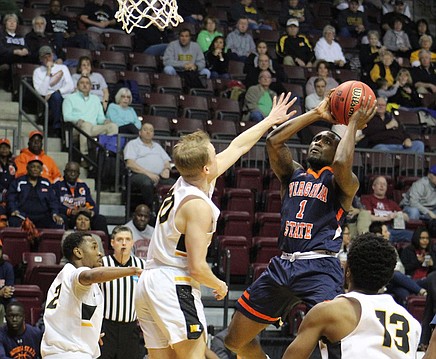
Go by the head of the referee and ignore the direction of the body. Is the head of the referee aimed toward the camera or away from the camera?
toward the camera

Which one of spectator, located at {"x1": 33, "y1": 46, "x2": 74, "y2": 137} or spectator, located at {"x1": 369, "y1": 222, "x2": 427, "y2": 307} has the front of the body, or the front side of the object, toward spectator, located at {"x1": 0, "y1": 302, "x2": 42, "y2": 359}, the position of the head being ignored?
spectator, located at {"x1": 33, "y1": 46, "x2": 74, "y2": 137}

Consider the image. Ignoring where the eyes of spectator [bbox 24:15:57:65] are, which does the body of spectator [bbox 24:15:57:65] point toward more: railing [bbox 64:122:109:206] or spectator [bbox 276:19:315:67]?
the railing

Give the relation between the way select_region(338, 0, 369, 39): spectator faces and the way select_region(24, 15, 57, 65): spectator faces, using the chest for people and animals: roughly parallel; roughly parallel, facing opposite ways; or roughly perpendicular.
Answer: roughly parallel

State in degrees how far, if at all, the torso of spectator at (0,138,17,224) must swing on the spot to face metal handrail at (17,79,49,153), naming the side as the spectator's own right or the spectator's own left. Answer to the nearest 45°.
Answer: approximately 180°

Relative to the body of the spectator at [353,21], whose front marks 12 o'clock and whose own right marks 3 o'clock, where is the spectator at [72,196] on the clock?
the spectator at [72,196] is roughly at 1 o'clock from the spectator at [353,21].

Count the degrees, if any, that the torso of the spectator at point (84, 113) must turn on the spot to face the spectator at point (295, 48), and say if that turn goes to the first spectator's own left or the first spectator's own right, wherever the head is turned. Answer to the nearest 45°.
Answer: approximately 135° to the first spectator's own left

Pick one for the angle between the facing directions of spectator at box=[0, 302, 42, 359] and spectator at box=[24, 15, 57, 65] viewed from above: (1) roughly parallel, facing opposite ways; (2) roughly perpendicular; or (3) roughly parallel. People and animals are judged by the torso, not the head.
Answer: roughly parallel

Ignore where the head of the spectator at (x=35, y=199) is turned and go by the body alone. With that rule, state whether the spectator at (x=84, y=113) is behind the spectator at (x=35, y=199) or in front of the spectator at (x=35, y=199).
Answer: behind

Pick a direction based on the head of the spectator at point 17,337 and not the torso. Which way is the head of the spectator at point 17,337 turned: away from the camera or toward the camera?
toward the camera

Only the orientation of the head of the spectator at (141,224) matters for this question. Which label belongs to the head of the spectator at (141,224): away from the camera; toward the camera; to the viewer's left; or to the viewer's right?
toward the camera

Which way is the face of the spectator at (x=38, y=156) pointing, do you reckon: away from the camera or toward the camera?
toward the camera

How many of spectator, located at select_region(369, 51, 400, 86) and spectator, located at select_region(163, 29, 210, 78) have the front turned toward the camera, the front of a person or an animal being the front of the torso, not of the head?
2

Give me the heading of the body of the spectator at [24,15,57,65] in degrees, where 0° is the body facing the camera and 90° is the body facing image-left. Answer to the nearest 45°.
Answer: approximately 0°

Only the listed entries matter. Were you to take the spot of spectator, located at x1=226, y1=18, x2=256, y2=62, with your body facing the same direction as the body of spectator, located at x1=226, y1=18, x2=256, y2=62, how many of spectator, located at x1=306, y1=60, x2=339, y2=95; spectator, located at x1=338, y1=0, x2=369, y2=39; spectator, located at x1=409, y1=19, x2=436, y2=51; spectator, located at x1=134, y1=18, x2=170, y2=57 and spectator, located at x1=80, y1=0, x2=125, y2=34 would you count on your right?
2

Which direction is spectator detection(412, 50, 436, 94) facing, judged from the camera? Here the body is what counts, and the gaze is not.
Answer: toward the camera
